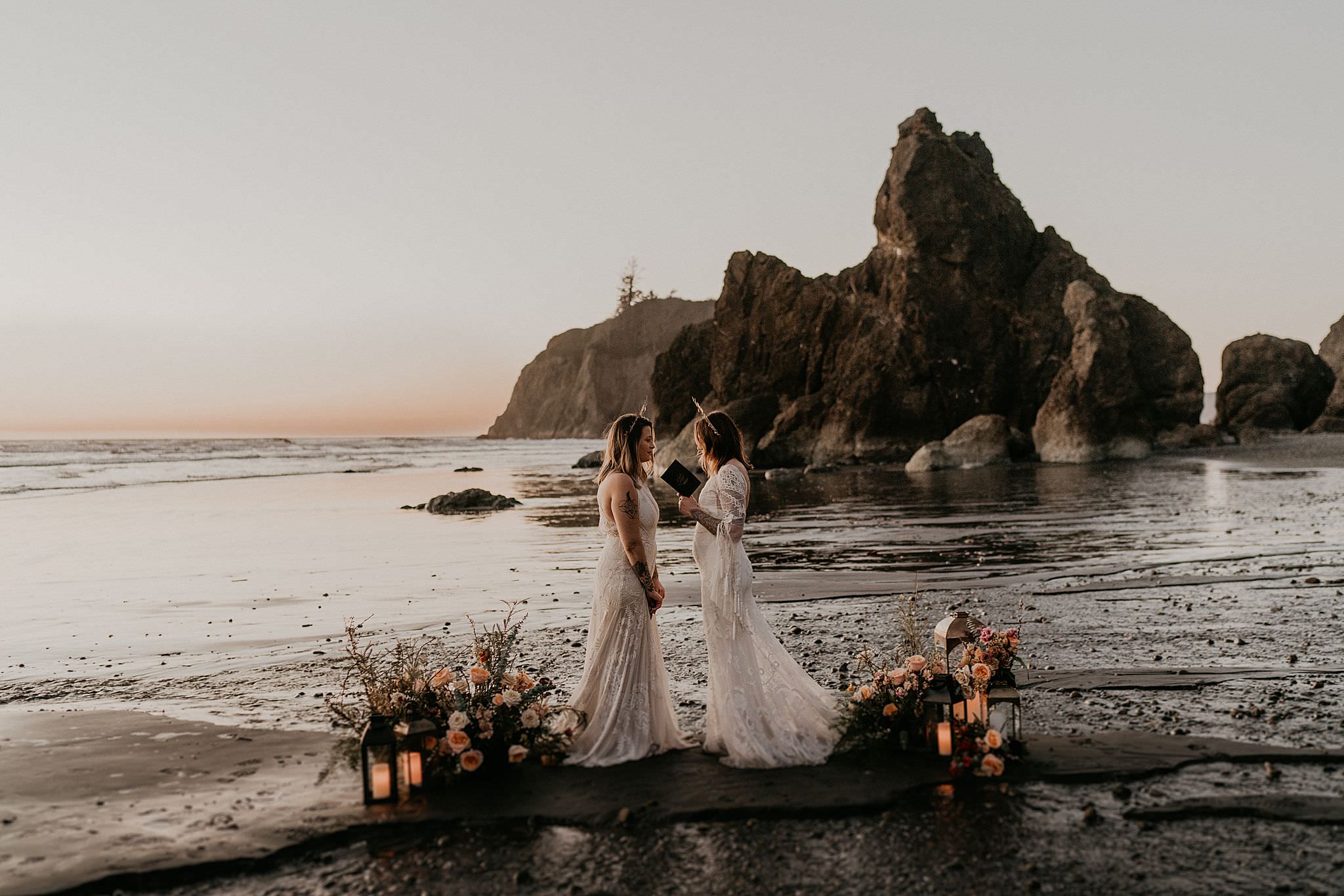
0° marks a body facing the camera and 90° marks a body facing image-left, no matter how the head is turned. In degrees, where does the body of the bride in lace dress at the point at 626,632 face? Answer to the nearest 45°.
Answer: approximately 270°

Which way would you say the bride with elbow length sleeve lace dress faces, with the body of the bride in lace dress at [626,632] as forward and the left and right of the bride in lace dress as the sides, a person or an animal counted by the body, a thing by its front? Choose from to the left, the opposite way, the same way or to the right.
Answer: the opposite way

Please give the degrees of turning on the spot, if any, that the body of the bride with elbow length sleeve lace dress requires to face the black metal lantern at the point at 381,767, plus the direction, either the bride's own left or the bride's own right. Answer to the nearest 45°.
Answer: approximately 45° to the bride's own left

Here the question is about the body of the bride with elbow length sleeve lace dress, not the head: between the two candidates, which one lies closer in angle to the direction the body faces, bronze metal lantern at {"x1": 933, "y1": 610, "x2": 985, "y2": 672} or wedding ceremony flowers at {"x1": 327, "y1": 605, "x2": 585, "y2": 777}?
the wedding ceremony flowers

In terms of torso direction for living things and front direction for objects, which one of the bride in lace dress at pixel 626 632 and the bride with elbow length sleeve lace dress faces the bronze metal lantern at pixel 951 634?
the bride in lace dress

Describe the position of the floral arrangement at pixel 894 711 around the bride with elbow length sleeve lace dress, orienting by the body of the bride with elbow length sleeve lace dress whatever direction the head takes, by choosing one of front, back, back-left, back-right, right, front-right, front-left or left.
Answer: back

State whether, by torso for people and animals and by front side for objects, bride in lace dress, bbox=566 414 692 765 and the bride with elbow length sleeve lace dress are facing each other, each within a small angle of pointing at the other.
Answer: yes

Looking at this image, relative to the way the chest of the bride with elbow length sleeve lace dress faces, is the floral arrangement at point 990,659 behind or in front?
behind

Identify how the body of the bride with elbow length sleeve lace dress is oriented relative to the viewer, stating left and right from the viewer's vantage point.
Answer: facing to the left of the viewer

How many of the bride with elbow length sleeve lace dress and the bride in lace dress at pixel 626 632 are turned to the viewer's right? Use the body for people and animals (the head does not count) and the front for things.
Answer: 1

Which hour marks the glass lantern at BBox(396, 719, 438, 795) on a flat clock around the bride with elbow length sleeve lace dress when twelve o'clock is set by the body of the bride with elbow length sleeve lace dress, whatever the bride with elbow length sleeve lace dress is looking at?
The glass lantern is roughly at 11 o'clock from the bride with elbow length sleeve lace dress.

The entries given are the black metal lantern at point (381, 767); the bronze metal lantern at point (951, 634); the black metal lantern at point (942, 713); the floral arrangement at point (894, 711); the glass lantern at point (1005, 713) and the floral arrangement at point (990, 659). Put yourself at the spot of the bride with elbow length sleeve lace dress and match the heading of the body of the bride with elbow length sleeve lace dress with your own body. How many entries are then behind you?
5

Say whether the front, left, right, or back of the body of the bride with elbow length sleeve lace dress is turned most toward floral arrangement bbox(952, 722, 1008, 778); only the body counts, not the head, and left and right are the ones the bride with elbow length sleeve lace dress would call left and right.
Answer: back
